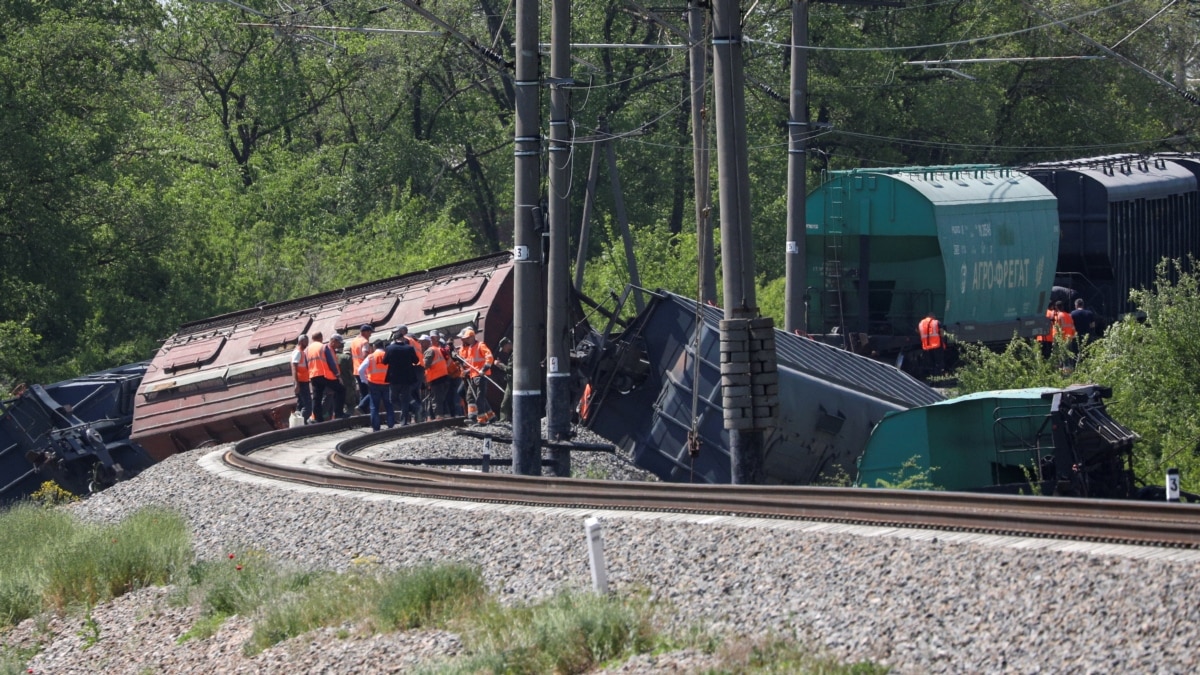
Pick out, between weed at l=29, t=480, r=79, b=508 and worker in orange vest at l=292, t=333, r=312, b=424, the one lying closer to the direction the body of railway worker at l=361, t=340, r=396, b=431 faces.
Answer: the worker in orange vest

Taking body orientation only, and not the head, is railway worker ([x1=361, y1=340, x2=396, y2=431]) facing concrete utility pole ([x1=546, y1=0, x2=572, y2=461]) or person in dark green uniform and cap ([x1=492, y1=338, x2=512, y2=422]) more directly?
the person in dark green uniform and cap

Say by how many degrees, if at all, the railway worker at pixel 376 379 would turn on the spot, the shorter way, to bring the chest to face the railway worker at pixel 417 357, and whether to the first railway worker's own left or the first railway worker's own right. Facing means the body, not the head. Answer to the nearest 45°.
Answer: approximately 45° to the first railway worker's own right

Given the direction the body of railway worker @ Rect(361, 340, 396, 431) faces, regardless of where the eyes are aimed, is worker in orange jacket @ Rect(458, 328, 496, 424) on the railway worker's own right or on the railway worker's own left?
on the railway worker's own right

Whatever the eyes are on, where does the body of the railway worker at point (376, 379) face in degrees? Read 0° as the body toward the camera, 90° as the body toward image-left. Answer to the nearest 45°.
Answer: approximately 180°

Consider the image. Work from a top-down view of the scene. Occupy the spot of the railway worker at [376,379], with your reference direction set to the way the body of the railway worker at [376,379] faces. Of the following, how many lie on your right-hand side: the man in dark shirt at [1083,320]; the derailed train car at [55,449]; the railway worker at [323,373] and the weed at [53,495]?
1

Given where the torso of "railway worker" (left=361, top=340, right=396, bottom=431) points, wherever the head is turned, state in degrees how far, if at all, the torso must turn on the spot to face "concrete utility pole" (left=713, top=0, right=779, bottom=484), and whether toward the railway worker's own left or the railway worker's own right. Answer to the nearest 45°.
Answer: approximately 135° to the railway worker's own right

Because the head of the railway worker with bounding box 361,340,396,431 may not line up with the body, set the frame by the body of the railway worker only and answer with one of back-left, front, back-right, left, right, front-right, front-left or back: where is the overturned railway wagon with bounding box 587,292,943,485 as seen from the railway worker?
back-right

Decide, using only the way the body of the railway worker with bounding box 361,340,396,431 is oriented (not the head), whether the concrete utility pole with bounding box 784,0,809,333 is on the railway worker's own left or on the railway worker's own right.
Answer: on the railway worker's own right
